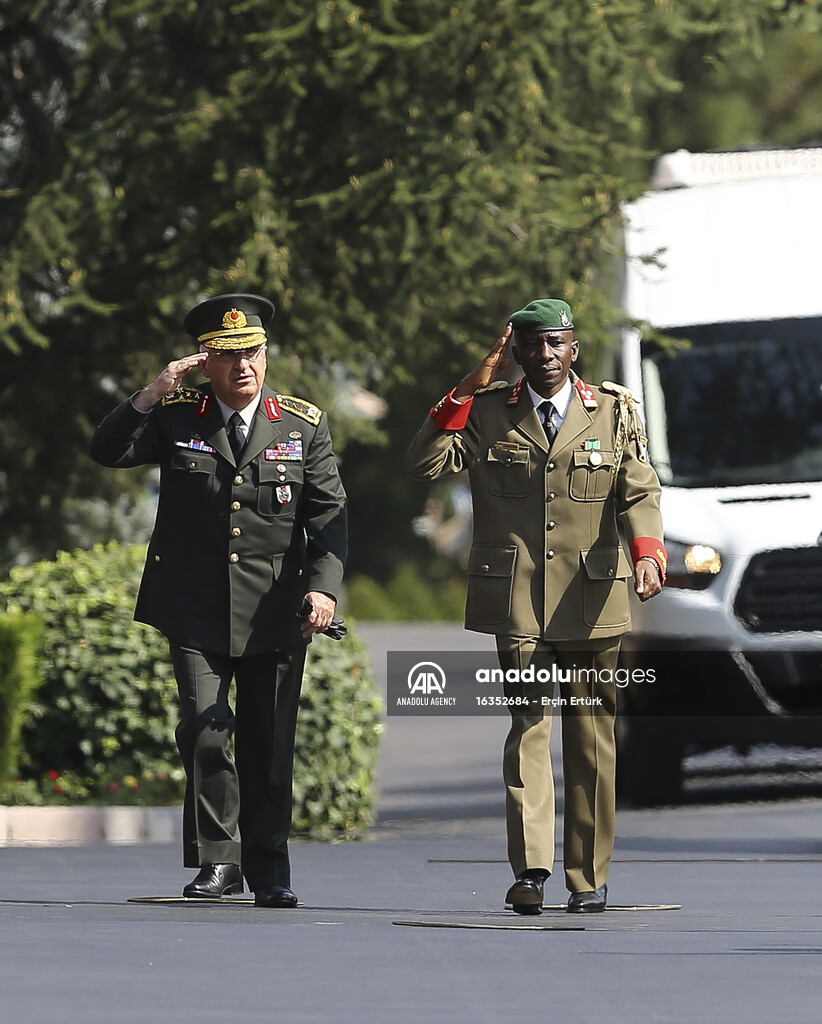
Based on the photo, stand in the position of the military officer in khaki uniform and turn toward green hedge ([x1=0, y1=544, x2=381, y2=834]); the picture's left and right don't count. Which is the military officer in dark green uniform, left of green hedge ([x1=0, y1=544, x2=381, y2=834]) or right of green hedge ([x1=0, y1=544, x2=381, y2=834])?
left

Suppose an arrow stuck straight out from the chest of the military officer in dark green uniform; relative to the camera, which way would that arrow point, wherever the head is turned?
toward the camera

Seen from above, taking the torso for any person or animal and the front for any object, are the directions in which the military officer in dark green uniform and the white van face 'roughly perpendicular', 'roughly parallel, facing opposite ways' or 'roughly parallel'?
roughly parallel

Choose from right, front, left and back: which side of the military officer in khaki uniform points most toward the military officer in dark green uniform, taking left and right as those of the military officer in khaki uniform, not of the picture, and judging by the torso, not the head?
right

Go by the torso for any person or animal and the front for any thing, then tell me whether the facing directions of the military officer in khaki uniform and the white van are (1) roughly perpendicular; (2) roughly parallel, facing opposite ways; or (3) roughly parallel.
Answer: roughly parallel

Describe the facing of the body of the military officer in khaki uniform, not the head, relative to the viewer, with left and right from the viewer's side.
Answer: facing the viewer

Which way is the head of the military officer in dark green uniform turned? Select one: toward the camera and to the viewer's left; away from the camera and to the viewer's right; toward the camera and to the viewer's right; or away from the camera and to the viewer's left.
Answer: toward the camera and to the viewer's right

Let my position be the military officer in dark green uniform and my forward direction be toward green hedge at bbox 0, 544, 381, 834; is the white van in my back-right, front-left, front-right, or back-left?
front-right

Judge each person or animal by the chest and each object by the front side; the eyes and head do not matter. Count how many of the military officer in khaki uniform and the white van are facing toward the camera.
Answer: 2

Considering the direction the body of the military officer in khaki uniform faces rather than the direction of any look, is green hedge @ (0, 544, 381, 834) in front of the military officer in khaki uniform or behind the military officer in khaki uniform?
behind

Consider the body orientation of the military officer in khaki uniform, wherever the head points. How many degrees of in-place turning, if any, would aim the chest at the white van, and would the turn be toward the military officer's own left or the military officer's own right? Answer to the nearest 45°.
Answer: approximately 180°

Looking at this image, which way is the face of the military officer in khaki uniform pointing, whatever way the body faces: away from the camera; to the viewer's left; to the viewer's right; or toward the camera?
toward the camera

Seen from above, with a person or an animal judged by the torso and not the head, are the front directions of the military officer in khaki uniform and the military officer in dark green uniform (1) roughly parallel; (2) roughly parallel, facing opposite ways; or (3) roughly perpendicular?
roughly parallel

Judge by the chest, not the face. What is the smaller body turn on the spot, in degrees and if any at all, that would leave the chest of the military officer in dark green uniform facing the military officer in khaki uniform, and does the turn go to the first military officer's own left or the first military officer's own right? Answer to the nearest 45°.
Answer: approximately 90° to the first military officer's own left

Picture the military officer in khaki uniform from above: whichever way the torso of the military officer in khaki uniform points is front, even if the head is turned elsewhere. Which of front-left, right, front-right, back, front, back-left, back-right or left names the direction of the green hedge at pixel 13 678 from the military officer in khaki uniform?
back-right
